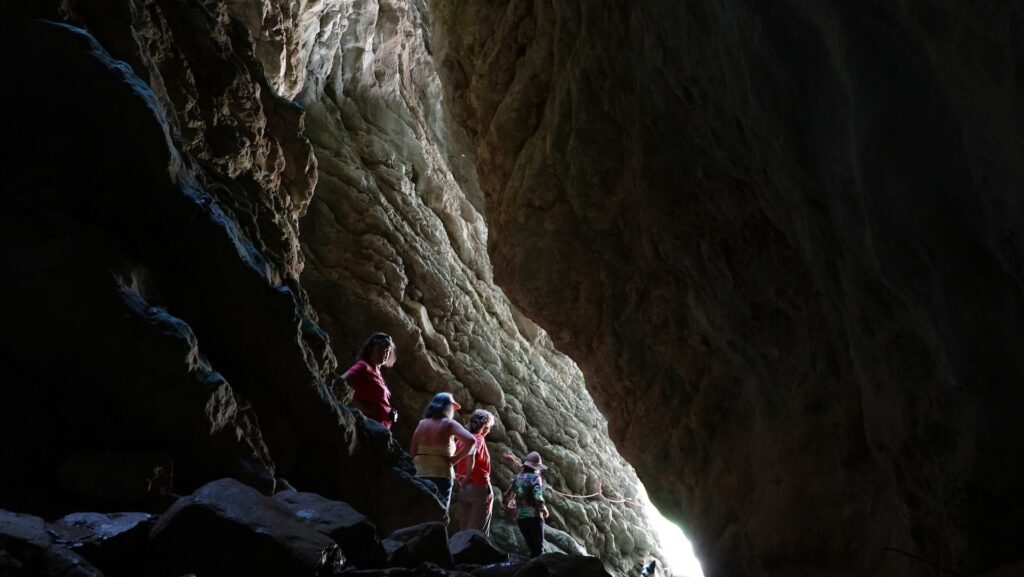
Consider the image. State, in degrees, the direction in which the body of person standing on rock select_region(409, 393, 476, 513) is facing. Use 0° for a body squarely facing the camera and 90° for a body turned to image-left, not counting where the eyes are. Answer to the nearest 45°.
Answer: approximately 225°

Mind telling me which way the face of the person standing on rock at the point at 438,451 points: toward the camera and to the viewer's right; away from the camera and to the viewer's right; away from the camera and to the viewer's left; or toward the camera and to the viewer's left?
away from the camera and to the viewer's right

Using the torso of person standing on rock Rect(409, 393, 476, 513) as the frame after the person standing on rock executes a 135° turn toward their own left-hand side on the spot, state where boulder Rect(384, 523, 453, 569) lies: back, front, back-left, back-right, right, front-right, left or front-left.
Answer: left

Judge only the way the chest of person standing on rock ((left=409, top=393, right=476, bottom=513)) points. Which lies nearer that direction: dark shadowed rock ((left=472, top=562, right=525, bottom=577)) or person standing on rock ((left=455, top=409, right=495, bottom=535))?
the person standing on rock

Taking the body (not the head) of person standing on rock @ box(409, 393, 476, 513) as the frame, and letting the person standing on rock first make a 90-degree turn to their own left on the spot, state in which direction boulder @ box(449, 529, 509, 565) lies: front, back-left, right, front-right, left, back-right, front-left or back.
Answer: back-left

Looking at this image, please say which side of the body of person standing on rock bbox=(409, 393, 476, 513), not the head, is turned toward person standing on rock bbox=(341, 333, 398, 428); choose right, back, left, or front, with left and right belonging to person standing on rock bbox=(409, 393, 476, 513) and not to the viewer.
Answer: left
